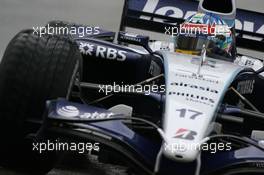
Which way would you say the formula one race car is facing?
toward the camera
